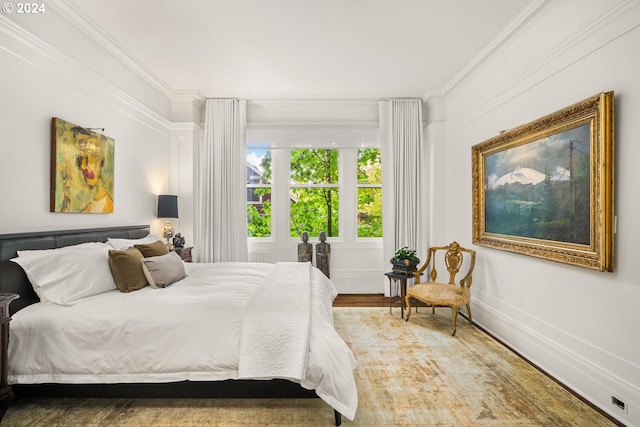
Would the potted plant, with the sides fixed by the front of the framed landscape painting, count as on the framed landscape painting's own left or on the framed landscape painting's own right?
on the framed landscape painting's own right

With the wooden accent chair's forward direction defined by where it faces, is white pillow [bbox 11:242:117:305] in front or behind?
in front

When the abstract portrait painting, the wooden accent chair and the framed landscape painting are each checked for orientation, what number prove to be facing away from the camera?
0

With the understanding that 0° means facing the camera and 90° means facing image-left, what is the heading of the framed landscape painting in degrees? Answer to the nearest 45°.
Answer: approximately 45°

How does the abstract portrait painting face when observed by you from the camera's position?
facing the viewer and to the right of the viewer

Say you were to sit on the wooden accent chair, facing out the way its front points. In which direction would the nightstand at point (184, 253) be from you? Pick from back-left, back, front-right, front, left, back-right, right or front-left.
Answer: front-right

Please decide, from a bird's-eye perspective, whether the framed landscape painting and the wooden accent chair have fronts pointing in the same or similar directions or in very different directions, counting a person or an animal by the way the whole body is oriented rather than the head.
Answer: same or similar directions

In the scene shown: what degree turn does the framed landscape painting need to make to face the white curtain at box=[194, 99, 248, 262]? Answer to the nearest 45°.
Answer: approximately 45° to its right

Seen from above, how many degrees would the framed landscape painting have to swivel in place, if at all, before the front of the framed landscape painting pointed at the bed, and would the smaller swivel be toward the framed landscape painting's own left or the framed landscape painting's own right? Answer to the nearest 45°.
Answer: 0° — it already faces it

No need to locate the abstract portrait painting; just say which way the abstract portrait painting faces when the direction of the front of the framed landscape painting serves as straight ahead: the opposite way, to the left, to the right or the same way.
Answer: the opposite way

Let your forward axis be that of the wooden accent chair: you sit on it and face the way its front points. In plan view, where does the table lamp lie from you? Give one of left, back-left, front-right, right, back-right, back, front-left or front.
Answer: front-right

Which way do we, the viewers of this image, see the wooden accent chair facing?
facing the viewer and to the left of the viewer

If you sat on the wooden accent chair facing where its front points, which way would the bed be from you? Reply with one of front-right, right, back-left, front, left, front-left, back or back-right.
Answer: front

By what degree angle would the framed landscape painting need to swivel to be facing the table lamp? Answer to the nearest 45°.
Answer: approximately 45° to its right

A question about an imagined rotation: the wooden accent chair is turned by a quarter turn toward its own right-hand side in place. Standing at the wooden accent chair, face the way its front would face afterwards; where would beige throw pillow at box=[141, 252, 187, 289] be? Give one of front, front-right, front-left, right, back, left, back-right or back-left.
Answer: left

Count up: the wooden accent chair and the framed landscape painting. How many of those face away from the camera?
0
